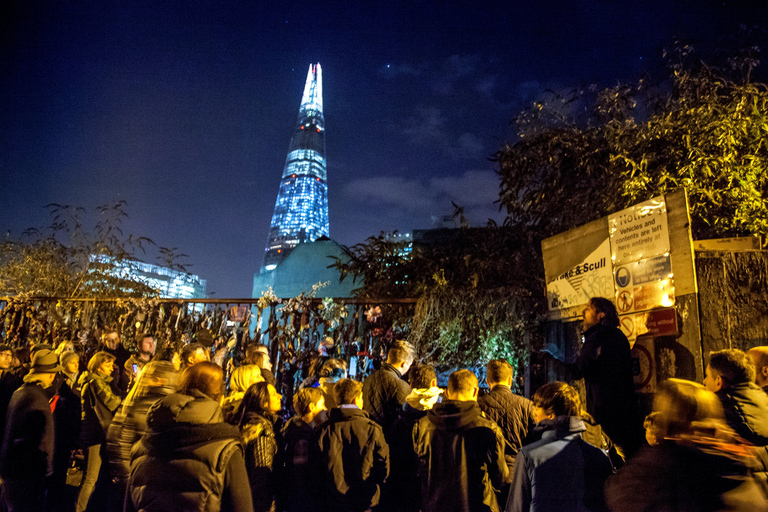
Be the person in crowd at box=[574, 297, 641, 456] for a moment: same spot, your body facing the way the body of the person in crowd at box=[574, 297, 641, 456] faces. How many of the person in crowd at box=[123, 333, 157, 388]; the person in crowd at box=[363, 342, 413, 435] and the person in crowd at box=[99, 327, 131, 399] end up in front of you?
3

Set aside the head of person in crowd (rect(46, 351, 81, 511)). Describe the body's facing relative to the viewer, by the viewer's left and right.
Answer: facing to the right of the viewer

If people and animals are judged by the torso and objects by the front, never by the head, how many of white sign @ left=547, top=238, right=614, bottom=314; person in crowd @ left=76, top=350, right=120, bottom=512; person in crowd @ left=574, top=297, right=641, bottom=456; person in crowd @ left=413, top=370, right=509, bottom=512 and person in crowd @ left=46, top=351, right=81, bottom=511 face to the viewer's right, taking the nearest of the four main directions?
2

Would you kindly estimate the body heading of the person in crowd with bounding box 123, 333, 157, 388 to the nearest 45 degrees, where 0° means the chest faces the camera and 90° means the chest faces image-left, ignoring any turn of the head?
approximately 315°

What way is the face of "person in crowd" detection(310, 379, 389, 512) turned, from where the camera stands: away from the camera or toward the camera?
away from the camera

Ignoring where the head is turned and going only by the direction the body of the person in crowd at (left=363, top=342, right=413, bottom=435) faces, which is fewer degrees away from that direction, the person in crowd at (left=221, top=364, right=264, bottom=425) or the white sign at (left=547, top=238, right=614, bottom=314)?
the white sign

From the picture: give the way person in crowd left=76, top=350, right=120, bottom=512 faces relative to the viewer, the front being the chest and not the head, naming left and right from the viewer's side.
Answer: facing to the right of the viewer

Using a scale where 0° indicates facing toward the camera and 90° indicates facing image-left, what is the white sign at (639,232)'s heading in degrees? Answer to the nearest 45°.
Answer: approximately 45°

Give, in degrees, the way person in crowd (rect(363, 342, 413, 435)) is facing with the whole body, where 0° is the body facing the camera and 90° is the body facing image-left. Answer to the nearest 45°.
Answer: approximately 225°

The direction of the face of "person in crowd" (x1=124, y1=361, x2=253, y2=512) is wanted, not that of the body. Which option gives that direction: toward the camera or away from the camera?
away from the camera

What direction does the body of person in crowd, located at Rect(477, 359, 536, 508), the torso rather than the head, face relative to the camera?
away from the camera
